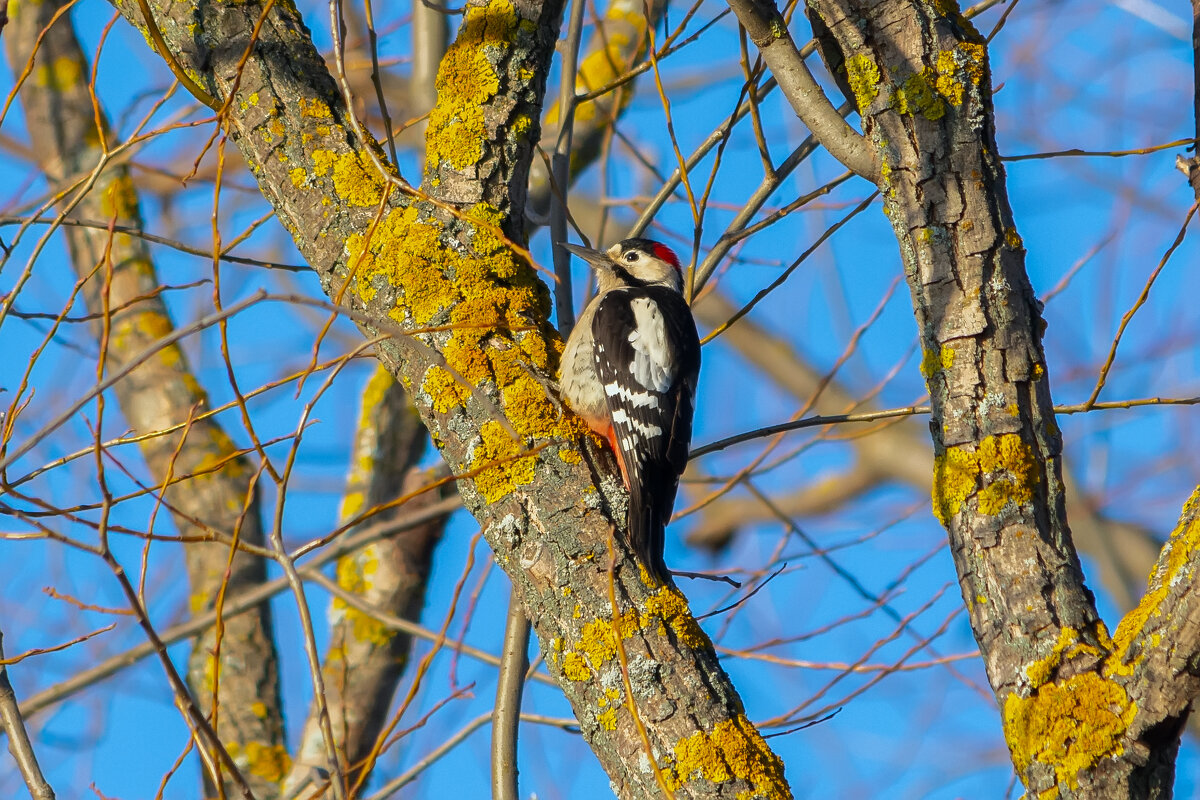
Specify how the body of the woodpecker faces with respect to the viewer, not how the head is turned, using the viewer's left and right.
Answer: facing to the left of the viewer
